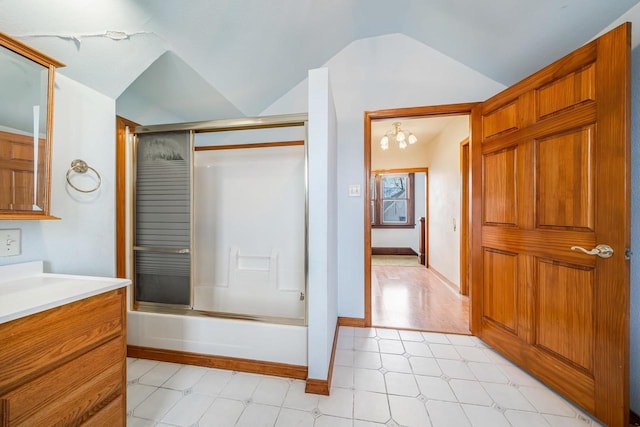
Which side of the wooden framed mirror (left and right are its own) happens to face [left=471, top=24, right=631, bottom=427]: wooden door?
front

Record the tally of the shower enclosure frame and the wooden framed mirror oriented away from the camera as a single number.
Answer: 0

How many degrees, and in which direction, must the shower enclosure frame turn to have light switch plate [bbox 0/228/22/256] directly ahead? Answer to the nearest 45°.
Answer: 0° — it already faces it

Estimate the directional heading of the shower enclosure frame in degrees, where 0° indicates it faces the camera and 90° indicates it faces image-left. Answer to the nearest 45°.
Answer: approximately 45°

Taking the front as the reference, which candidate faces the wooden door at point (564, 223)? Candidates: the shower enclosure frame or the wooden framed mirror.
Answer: the wooden framed mirror

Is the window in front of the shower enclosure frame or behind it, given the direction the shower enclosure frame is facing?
behind

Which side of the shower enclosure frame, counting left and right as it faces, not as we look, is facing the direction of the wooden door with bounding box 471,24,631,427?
left
